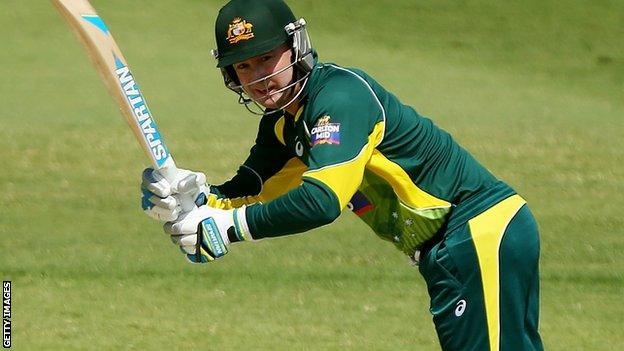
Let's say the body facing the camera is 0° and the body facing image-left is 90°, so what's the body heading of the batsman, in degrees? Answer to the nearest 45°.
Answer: approximately 45°
